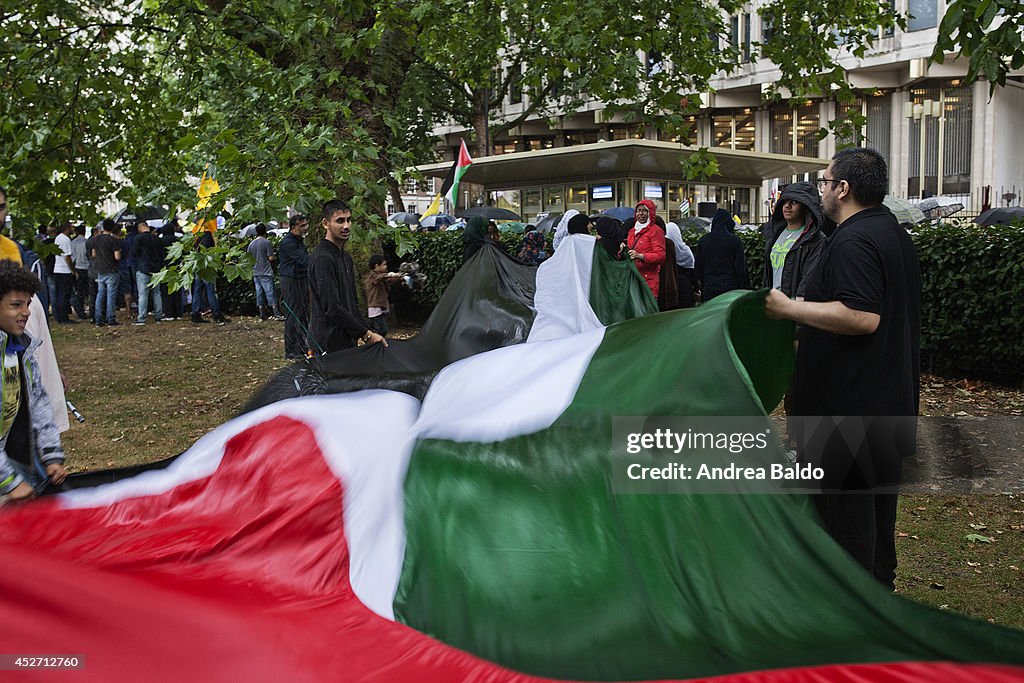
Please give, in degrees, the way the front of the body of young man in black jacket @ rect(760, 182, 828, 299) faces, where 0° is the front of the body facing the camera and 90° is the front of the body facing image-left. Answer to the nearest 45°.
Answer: approximately 45°

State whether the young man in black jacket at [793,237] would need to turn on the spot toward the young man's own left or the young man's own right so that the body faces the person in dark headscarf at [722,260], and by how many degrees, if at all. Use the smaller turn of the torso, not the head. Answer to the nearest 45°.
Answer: approximately 135° to the young man's own right

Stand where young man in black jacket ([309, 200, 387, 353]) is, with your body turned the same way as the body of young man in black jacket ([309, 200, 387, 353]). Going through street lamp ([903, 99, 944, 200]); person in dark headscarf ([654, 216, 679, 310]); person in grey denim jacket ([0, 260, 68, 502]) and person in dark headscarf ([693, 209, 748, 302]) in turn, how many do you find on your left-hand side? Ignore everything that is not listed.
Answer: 3

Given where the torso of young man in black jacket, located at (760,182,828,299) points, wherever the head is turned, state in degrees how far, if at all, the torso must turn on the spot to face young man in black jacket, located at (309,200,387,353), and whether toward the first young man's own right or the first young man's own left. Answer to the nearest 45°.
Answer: approximately 45° to the first young man's own right

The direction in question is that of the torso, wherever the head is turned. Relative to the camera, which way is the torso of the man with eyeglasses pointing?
to the viewer's left

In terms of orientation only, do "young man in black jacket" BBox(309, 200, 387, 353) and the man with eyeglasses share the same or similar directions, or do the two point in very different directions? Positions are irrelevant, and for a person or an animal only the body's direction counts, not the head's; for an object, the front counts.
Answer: very different directions

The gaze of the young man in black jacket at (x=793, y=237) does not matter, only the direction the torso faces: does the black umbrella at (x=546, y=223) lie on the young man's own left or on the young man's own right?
on the young man's own right

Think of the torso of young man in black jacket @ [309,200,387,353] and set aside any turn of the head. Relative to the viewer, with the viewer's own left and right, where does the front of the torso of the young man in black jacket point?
facing the viewer and to the right of the viewer

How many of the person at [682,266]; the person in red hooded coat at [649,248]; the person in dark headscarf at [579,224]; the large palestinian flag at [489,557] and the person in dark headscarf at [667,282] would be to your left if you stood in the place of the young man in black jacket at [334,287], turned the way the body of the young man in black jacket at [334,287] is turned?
4

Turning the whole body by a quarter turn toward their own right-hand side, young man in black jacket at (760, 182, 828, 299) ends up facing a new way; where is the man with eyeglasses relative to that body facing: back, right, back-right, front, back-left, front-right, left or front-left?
back-left

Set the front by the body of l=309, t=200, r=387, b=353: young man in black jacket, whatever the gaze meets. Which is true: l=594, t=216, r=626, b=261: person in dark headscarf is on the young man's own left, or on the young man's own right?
on the young man's own left

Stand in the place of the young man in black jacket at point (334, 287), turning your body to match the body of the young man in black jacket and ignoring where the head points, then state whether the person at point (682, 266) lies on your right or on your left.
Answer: on your left

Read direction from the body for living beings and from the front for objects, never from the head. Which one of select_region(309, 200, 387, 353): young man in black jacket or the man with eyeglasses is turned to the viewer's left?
the man with eyeglasses

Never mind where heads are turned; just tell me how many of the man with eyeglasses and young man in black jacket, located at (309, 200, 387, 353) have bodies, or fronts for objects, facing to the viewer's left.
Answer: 1
